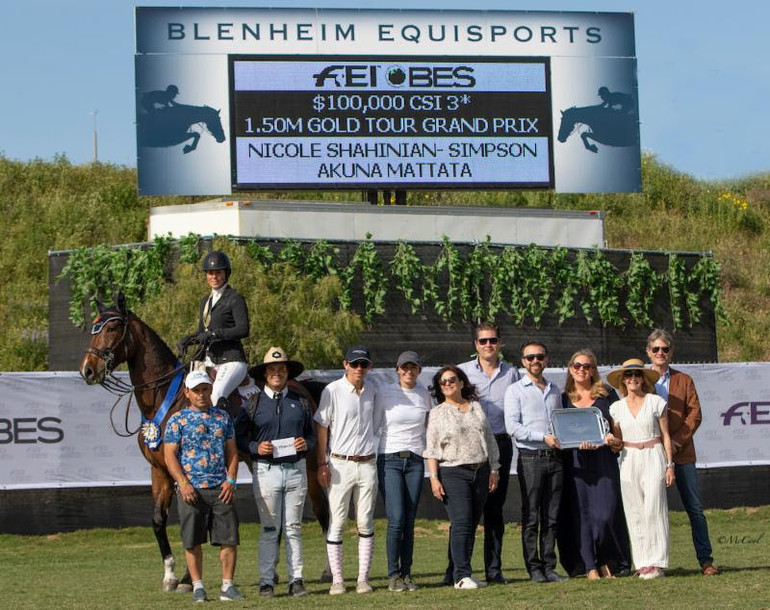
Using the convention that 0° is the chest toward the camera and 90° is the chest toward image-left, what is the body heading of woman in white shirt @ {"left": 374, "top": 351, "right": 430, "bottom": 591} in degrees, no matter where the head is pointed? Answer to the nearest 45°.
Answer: approximately 0°

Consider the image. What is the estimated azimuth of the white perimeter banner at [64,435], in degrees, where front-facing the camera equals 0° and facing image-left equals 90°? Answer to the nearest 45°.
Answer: approximately 0°

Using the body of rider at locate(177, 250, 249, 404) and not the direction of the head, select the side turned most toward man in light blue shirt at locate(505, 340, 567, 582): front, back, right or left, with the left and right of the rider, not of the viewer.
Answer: left
